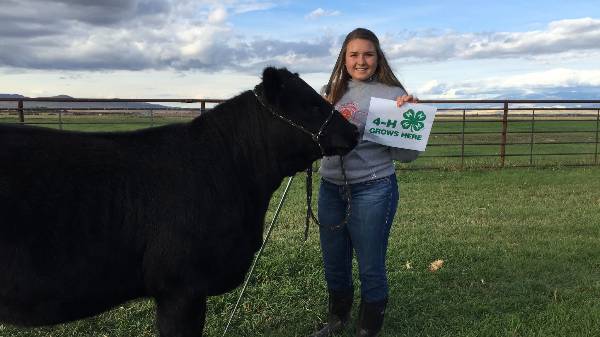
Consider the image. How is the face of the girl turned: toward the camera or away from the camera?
toward the camera

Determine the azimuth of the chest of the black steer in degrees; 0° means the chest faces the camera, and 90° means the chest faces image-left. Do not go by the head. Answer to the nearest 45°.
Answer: approximately 270°

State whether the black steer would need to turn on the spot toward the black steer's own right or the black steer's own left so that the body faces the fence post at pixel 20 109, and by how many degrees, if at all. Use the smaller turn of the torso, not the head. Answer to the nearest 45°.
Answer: approximately 90° to the black steer's own left

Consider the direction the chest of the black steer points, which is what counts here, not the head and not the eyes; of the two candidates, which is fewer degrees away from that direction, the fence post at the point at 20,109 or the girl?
the girl

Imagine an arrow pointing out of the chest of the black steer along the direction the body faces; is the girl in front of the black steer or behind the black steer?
in front
